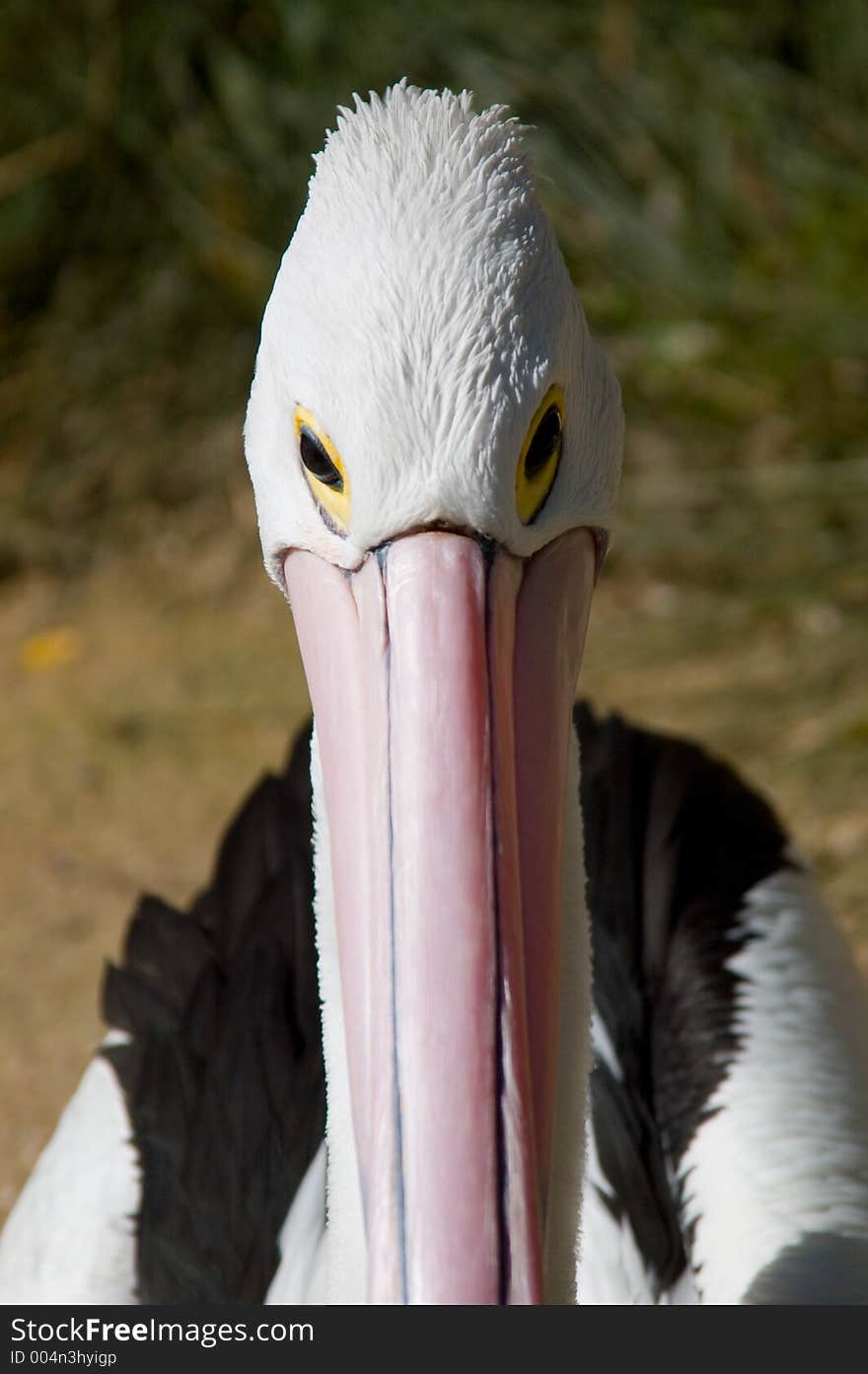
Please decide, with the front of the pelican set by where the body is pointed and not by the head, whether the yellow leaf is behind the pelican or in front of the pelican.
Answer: behind

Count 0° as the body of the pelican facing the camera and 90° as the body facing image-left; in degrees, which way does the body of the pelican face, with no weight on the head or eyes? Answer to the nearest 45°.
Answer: approximately 0°
